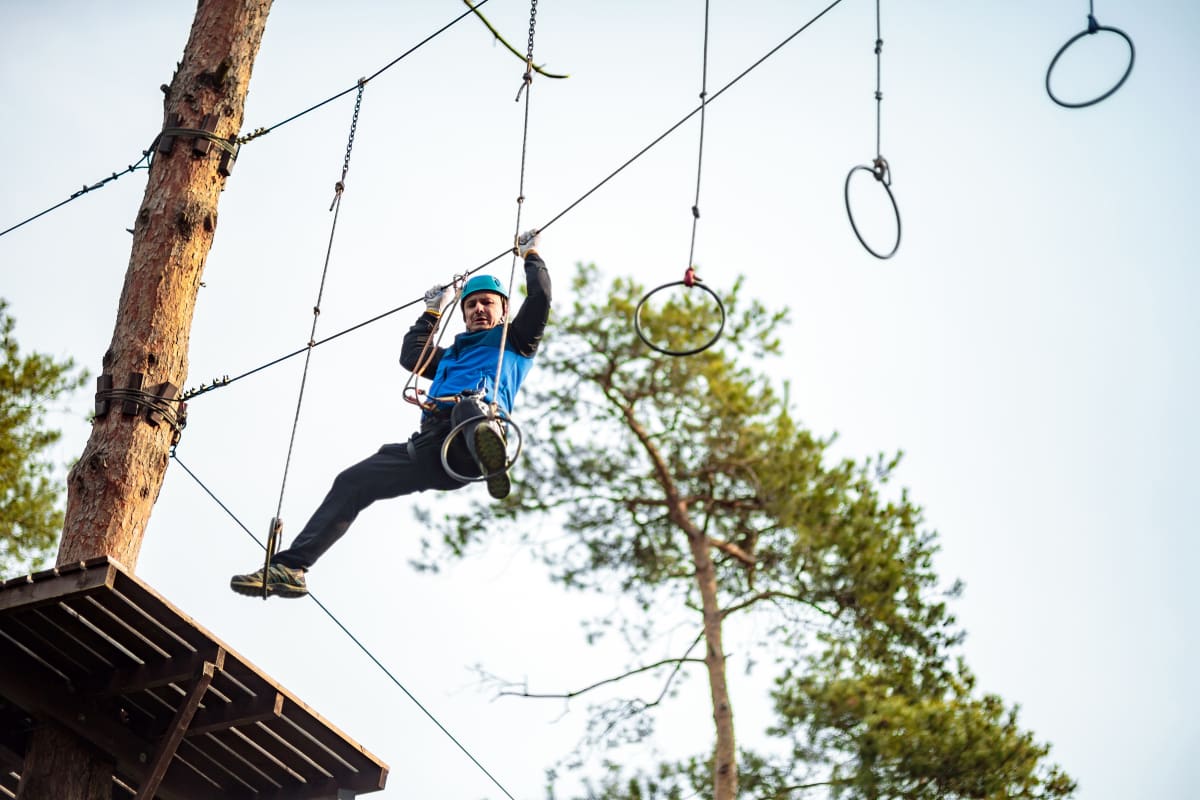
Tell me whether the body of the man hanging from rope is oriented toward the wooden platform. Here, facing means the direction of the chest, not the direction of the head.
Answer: no

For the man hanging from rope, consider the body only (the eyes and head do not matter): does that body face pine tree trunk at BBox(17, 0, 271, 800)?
no

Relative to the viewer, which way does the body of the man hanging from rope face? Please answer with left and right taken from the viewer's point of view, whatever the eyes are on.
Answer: facing the viewer

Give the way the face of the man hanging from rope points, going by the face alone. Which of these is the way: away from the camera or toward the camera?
toward the camera
